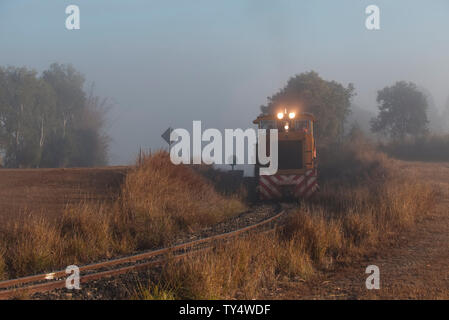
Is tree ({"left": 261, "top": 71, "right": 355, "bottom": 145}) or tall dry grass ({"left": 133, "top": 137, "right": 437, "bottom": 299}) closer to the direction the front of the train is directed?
the tall dry grass

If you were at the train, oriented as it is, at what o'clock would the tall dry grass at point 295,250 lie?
The tall dry grass is roughly at 12 o'clock from the train.

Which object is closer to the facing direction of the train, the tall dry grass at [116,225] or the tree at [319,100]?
the tall dry grass

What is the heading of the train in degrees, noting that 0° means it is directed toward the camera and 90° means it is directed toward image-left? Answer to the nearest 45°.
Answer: approximately 0°

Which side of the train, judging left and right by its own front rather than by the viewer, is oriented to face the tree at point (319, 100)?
back
